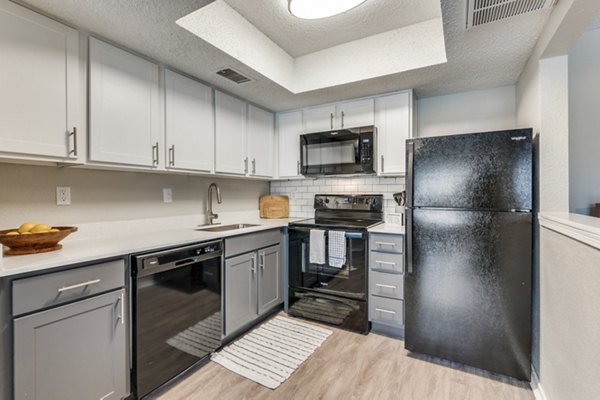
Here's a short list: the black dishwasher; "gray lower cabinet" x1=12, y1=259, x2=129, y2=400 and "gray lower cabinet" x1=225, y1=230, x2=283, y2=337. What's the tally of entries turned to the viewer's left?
0

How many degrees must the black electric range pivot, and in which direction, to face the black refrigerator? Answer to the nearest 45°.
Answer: approximately 90° to its left

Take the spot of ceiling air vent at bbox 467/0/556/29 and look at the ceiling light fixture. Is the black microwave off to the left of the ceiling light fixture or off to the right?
right

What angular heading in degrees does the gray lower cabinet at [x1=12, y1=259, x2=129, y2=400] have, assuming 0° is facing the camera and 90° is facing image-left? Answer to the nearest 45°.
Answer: approximately 315°

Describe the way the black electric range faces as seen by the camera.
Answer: facing the viewer and to the left of the viewer

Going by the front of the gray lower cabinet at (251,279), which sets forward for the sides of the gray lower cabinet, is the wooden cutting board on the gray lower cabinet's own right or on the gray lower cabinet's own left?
on the gray lower cabinet's own left

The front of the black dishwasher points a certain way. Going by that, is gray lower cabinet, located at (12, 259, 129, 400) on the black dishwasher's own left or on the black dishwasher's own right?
on the black dishwasher's own right

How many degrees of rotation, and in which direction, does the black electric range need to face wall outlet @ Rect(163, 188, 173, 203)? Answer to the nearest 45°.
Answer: approximately 45° to its right

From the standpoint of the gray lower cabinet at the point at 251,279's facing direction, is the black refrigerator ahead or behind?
ahead

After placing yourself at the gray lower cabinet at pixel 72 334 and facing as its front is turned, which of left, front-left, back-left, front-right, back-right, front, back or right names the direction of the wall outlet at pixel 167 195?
left

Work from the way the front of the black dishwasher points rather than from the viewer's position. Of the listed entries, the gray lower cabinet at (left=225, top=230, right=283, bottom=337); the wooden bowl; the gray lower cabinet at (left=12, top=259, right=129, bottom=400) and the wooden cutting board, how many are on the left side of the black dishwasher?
2

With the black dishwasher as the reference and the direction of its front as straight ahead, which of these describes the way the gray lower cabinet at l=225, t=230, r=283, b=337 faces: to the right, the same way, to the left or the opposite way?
the same way
